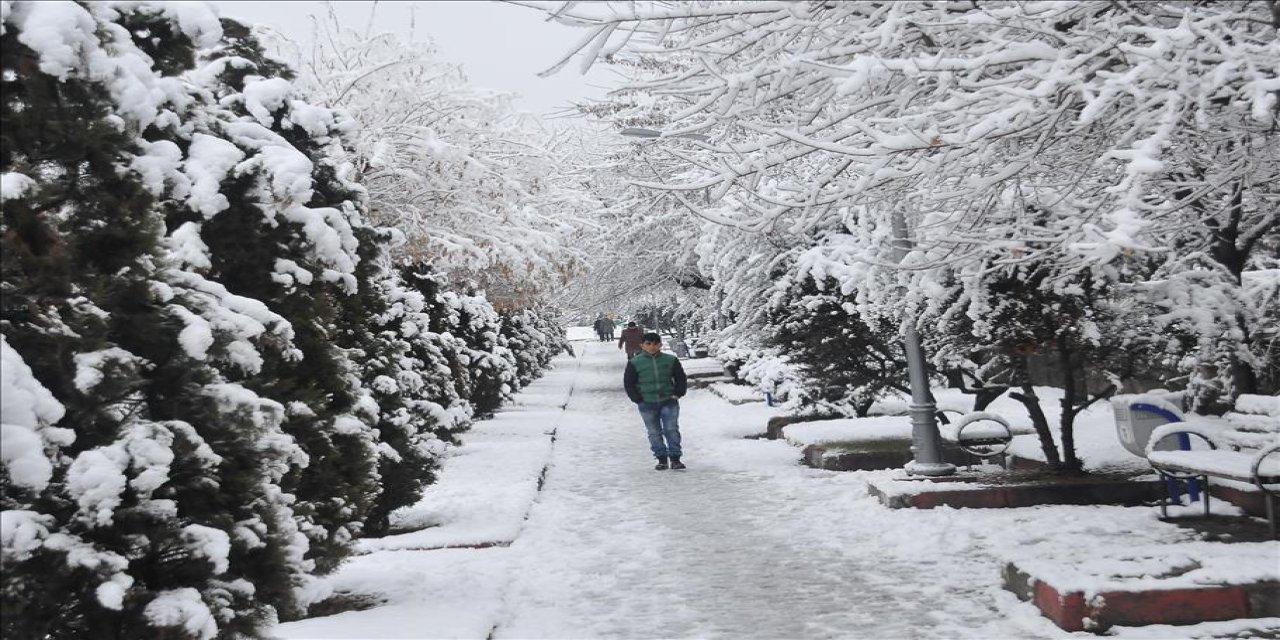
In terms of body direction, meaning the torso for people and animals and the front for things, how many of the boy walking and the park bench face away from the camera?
0

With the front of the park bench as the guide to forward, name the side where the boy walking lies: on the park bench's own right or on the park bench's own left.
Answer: on the park bench's own right

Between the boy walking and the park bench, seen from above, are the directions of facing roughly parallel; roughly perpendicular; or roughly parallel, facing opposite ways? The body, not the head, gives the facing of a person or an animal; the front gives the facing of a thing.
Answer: roughly perpendicular

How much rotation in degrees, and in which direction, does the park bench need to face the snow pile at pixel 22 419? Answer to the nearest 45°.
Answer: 0° — it already faces it

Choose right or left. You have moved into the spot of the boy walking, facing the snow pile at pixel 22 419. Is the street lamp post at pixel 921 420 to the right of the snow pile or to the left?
left

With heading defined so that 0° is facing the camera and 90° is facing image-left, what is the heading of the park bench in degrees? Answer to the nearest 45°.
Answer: approximately 45°

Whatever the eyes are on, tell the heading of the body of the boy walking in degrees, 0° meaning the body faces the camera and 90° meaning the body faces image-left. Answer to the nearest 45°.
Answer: approximately 0°

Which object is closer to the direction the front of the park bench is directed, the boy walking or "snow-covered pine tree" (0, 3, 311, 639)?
the snow-covered pine tree
